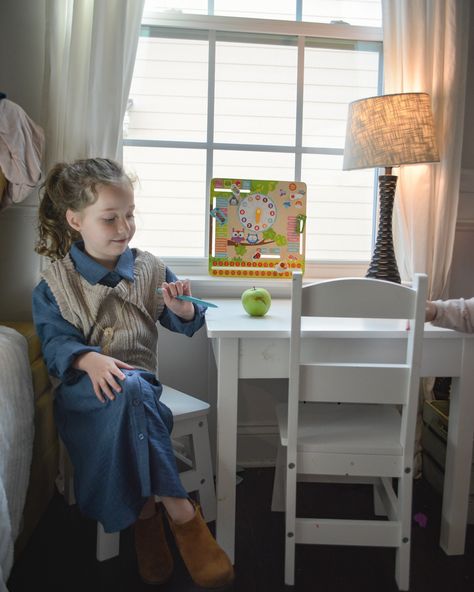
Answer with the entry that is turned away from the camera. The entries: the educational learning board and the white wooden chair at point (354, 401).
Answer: the white wooden chair

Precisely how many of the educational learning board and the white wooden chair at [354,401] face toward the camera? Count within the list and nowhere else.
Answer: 1

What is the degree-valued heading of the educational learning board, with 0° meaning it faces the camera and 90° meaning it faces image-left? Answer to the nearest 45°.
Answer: approximately 0°

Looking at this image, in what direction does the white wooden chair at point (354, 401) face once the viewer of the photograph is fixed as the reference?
facing away from the viewer

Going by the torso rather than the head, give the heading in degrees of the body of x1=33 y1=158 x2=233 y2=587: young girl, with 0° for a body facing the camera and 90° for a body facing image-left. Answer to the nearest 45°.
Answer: approximately 315°

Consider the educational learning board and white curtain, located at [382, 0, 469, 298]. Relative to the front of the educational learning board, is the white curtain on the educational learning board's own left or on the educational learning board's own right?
on the educational learning board's own left

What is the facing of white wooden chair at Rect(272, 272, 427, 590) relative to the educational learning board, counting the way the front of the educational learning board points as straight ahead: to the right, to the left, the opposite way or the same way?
the opposite way
